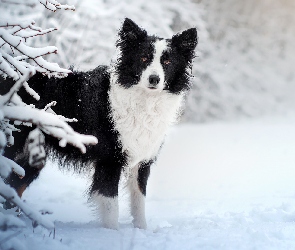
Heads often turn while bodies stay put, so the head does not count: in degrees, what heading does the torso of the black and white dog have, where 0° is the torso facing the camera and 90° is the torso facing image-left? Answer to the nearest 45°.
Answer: approximately 315°
